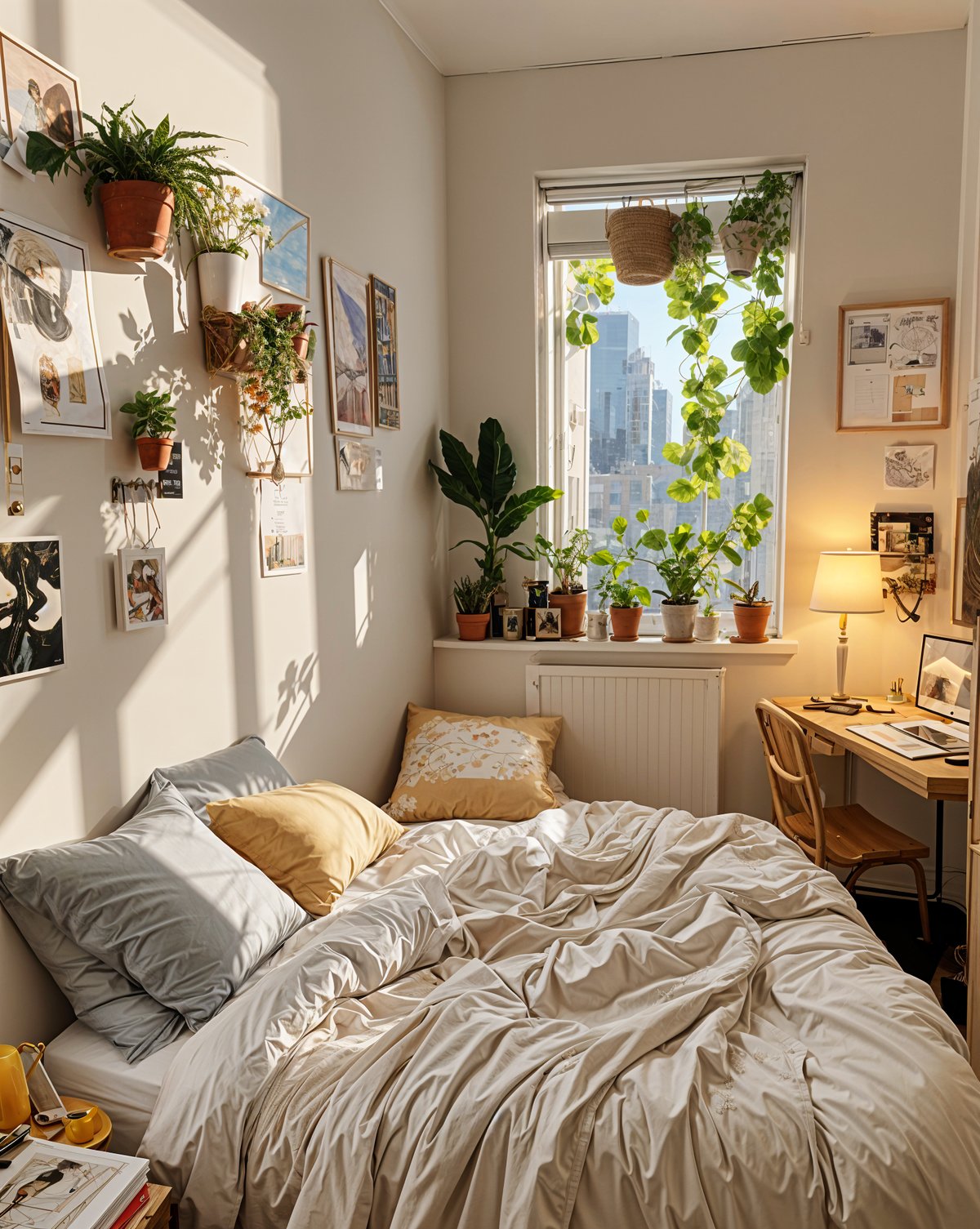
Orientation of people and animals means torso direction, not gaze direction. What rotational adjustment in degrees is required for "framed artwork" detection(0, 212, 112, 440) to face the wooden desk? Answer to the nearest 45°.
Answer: approximately 45° to its left

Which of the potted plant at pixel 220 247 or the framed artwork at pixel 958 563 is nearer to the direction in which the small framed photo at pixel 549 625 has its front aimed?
the potted plant

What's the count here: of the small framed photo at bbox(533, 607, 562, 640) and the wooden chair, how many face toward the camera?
1

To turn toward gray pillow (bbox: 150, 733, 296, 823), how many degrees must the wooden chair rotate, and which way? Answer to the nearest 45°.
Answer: approximately 180°

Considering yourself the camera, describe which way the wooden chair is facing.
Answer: facing away from the viewer and to the right of the viewer

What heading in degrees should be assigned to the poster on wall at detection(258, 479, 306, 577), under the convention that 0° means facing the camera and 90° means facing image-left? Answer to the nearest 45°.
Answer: approximately 315°

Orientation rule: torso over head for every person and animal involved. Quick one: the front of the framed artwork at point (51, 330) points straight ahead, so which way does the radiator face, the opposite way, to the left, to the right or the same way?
to the right

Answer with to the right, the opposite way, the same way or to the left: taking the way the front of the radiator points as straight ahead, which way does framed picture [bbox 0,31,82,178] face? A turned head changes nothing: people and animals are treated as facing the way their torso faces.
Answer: to the left
